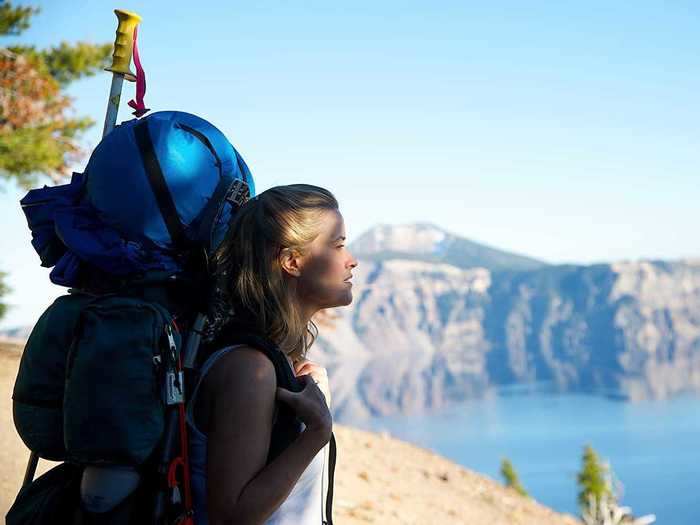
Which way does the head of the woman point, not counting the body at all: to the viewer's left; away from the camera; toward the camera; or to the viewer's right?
to the viewer's right

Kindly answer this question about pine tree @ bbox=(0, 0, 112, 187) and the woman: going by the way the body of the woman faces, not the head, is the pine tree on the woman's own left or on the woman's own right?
on the woman's own left

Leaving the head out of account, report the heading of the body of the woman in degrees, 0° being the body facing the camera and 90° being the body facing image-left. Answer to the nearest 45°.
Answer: approximately 270°
